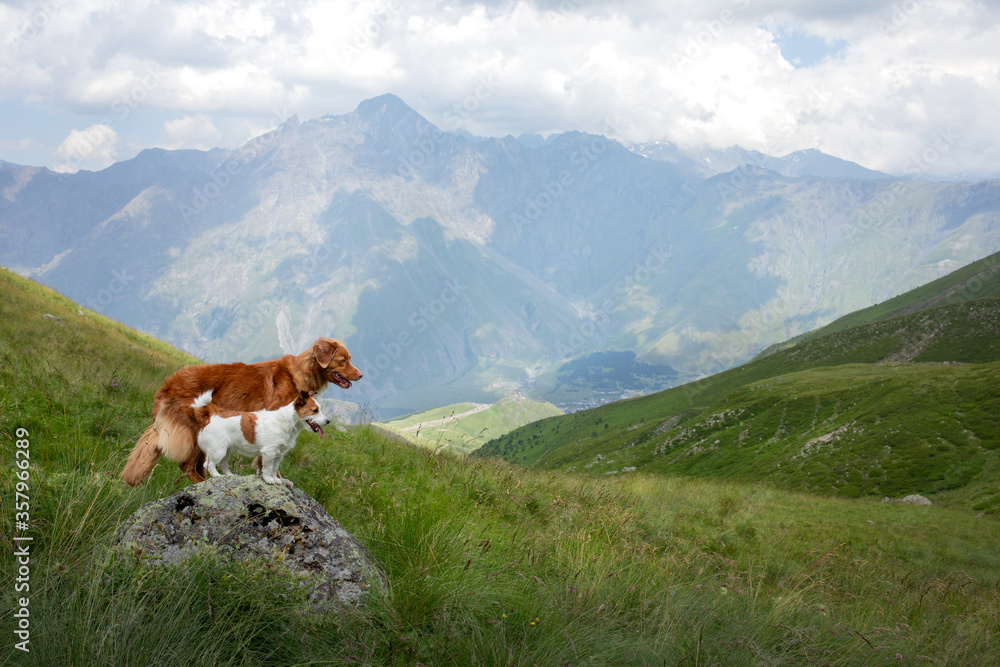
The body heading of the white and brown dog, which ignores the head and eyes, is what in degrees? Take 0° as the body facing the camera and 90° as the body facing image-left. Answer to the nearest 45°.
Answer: approximately 270°

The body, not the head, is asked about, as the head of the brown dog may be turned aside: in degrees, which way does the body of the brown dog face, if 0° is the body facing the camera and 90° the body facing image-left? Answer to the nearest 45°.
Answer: approximately 270°
